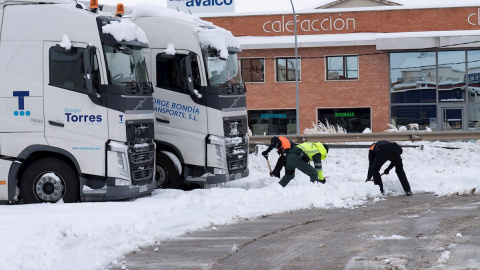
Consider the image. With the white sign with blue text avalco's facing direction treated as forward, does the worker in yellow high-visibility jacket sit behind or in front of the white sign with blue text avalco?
in front

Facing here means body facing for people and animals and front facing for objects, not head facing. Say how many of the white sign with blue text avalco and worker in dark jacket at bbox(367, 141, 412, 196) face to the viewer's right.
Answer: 0

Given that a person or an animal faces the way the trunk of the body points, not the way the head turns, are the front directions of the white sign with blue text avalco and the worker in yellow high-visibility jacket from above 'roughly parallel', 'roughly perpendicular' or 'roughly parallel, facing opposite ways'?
roughly perpendicular

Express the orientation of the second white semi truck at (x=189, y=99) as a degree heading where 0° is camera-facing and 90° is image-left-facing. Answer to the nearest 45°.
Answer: approximately 315°

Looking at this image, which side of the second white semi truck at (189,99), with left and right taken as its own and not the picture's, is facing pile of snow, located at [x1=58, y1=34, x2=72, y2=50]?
right

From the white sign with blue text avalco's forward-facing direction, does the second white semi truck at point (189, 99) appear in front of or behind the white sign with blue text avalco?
in front

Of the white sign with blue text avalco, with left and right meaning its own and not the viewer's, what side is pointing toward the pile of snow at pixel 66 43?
front

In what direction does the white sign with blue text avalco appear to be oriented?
toward the camera

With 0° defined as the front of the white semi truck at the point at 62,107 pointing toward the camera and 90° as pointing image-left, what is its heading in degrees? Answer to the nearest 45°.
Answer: approximately 315°
